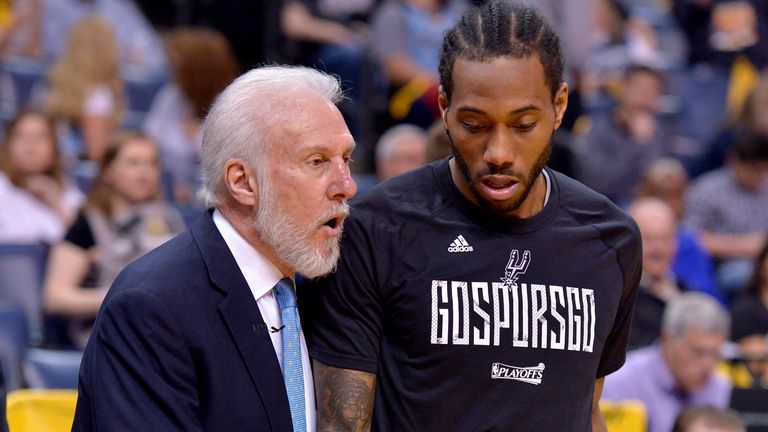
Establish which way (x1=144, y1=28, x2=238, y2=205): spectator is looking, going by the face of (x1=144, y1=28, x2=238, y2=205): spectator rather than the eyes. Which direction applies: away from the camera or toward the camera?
away from the camera

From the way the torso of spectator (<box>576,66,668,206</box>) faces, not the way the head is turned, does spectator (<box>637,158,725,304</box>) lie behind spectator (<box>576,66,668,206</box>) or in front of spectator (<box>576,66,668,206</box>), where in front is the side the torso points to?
in front

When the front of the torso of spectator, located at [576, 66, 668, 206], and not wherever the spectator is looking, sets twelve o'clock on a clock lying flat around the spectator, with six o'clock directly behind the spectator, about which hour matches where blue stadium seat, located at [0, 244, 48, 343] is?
The blue stadium seat is roughly at 3 o'clock from the spectator.

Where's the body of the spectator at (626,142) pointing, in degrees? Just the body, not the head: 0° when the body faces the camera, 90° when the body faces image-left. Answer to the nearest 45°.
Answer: approximately 315°

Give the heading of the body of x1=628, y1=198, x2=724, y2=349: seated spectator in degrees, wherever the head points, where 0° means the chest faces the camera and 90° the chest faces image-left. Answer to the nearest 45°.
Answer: approximately 0°

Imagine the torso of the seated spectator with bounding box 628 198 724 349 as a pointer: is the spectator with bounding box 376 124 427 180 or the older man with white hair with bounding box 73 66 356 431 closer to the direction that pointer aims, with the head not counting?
the older man with white hair

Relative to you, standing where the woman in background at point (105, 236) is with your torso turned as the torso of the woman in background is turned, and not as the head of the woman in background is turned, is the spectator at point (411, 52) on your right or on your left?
on your left
